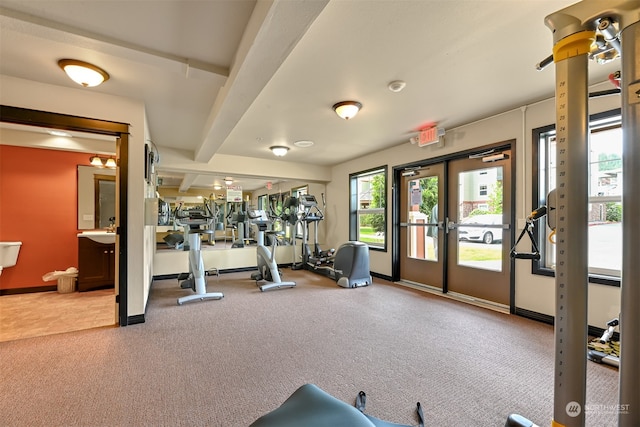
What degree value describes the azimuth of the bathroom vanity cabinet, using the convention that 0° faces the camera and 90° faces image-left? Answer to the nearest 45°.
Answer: approximately 315°

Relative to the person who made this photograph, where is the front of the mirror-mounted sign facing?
facing the viewer

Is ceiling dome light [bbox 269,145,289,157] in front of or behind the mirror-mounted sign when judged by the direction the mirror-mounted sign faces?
in front

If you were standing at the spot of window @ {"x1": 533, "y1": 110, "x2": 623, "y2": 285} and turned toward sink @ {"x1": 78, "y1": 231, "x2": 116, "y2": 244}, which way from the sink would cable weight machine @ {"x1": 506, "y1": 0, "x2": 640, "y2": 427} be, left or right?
left

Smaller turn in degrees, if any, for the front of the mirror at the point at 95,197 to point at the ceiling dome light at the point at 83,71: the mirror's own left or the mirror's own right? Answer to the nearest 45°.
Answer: approximately 45° to the mirror's own right

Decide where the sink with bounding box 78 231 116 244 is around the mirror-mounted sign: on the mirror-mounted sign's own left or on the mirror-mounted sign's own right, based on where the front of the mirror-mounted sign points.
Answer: on the mirror-mounted sign's own right

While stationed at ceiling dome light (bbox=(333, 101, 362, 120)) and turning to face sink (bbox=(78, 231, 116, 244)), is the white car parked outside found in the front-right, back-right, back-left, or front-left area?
back-right

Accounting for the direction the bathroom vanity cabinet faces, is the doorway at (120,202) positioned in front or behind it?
in front

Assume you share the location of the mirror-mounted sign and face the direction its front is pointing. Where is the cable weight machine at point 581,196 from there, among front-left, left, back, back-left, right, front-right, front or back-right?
front

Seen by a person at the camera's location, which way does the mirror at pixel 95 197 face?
facing the viewer and to the right of the viewer
